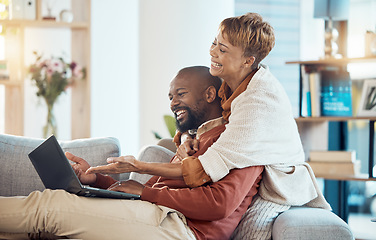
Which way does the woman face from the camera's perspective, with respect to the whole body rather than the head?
to the viewer's left

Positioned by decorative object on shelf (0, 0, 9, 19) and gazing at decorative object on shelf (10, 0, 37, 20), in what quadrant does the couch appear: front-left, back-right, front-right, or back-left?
front-right

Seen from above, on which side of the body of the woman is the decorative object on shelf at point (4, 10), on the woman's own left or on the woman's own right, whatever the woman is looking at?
on the woman's own right

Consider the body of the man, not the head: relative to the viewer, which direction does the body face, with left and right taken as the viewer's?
facing to the left of the viewer

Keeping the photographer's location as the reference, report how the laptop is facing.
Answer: facing away from the viewer and to the right of the viewer

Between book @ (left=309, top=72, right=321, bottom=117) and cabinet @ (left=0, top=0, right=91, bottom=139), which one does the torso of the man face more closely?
the cabinet

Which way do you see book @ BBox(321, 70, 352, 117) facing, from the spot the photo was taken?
facing the viewer

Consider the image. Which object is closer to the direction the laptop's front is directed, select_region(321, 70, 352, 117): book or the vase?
the book

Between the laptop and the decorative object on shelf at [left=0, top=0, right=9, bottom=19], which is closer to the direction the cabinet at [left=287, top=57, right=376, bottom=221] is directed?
the laptop

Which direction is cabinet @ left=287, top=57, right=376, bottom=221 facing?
toward the camera

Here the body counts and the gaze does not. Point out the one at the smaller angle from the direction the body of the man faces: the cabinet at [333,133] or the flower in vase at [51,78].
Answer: the flower in vase

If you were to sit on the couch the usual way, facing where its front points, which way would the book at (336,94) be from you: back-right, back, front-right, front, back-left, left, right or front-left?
back-left

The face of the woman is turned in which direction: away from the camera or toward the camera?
toward the camera
